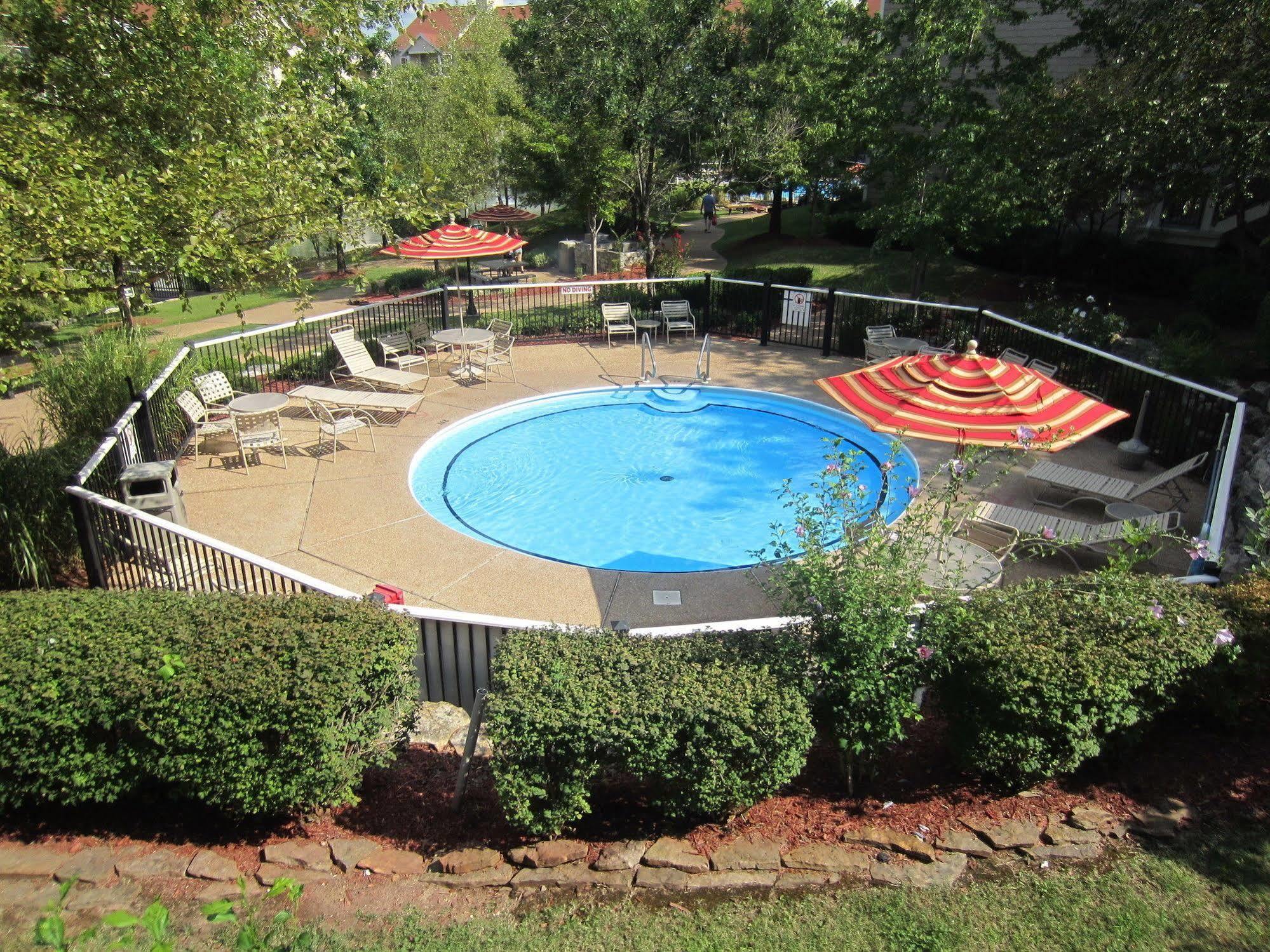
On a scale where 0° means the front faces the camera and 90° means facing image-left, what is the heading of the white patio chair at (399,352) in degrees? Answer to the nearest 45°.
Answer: approximately 315°

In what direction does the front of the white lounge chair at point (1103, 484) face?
to the viewer's left

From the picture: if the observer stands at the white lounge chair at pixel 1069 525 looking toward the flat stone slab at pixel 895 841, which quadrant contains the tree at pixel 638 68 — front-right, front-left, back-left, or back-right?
back-right

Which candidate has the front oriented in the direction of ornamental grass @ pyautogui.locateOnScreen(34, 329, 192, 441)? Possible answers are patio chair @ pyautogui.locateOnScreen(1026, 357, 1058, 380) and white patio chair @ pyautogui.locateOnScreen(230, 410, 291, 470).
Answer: the patio chair

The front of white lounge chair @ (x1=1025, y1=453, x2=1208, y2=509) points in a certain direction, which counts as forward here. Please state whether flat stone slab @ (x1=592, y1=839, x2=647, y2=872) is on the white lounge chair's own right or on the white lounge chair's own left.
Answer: on the white lounge chair's own left

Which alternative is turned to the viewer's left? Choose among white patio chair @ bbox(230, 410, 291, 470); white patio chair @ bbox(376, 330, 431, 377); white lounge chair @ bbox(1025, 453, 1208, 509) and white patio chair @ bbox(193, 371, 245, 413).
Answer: the white lounge chair

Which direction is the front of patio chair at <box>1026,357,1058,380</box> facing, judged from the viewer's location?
facing the viewer and to the left of the viewer

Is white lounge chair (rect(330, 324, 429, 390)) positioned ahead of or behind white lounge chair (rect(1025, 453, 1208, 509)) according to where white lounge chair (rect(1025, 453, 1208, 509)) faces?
ahead

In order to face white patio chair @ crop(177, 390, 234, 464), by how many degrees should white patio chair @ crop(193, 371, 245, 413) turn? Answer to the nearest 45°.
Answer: approximately 45° to its right

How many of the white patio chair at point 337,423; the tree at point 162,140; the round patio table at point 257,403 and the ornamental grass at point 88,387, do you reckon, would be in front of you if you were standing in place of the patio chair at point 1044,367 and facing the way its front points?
4

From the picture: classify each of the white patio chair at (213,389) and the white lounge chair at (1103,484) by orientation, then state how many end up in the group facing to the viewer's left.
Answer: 1

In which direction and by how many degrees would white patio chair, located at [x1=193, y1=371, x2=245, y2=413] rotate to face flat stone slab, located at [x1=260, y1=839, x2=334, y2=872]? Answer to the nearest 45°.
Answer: approximately 45° to its right

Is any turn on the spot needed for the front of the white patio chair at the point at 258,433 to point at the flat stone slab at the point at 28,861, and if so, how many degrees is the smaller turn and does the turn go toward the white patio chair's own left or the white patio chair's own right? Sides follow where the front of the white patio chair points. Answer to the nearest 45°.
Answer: approximately 180°

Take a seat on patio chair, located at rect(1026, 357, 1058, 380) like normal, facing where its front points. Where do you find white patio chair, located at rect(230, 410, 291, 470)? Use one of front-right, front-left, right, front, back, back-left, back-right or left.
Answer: front

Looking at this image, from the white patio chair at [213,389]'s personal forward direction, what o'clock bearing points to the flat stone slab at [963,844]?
The flat stone slab is roughly at 1 o'clock from the white patio chair.

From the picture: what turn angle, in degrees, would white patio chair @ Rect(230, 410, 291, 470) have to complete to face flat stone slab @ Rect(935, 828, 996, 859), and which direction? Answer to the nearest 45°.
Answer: approximately 180°

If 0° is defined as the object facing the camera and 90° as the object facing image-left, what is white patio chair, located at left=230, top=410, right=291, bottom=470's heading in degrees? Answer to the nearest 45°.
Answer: approximately 180°

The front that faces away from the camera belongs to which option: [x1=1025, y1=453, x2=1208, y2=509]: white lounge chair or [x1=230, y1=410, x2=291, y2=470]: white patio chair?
the white patio chair
